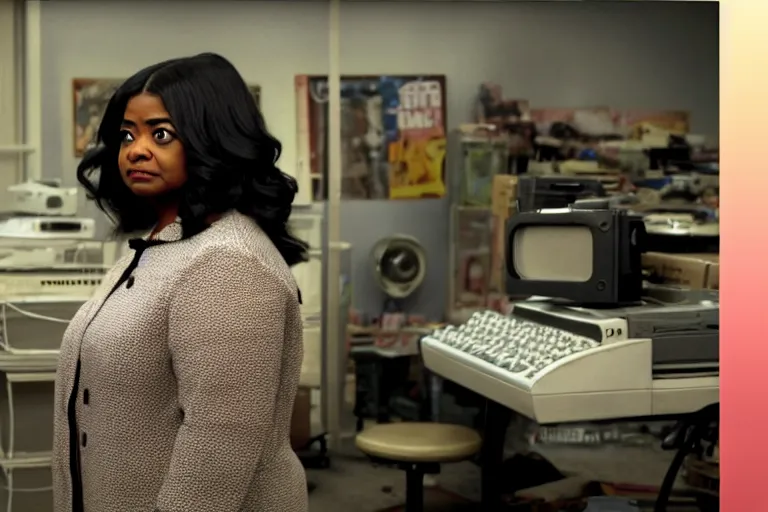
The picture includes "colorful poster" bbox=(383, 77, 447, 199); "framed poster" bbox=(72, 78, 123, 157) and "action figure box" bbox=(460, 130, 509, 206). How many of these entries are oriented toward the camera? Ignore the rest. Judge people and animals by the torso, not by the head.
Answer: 3

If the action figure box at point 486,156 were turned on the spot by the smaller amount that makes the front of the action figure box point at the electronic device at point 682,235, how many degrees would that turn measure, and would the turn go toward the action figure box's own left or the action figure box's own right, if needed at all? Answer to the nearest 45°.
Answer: approximately 45° to the action figure box's own left

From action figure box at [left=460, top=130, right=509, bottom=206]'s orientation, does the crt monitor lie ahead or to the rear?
ahead

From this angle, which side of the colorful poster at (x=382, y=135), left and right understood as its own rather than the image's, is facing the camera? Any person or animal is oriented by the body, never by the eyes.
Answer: front

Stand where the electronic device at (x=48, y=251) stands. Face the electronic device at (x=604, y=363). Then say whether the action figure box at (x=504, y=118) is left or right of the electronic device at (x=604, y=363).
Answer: left

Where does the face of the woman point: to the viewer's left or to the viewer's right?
to the viewer's left

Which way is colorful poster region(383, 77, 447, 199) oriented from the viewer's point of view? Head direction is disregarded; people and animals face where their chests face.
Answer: toward the camera

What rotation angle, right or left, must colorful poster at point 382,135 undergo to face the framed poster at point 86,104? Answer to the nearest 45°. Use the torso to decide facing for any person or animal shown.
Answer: approximately 90° to its right

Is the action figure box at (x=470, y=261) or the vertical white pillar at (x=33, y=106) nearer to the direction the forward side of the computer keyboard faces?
the vertical white pillar

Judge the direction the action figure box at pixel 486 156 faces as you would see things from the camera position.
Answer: facing the viewer
